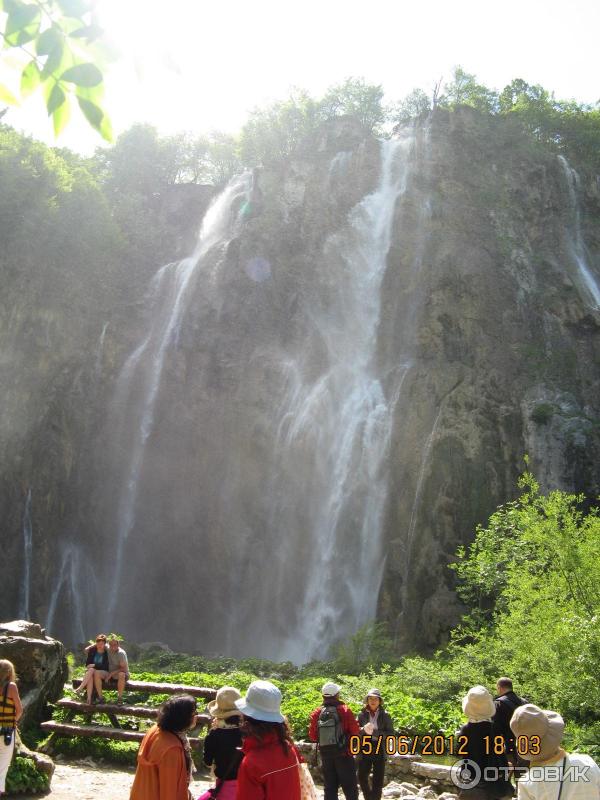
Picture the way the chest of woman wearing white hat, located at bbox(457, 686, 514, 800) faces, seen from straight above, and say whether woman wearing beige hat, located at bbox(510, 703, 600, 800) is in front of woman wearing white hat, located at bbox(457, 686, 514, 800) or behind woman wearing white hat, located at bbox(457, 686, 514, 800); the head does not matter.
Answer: behind

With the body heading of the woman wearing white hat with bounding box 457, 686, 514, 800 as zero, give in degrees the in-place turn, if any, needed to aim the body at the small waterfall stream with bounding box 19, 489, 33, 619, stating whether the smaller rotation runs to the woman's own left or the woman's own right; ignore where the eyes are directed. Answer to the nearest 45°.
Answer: approximately 45° to the woman's own left

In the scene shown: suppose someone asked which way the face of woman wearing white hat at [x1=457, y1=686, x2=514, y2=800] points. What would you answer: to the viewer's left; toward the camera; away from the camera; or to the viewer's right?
away from the camera

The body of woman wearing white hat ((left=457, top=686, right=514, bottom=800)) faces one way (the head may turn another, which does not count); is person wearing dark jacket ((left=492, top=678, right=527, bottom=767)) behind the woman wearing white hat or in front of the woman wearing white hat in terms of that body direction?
in front

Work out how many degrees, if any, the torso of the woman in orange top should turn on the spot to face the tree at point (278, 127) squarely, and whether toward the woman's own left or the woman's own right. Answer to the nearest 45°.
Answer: approximately 45° to the woman's own left

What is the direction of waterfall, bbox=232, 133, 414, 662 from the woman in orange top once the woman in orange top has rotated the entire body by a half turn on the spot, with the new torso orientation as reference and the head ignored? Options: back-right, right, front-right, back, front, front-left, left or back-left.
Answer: back-right

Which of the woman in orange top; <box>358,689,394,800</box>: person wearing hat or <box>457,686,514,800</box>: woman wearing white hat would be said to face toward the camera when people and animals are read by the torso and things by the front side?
the person wearing hat

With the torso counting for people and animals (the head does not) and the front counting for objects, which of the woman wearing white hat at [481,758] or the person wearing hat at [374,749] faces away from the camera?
the woman wearing white hat

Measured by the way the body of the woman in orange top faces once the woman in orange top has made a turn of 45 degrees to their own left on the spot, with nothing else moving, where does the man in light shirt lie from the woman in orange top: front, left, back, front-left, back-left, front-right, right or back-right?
front

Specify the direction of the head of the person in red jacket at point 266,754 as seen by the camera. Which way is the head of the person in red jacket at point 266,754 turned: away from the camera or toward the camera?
away from the camera

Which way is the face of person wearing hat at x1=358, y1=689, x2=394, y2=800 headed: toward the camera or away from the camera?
toward the camera

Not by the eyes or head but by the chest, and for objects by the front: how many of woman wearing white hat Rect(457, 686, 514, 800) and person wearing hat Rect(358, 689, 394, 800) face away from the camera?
1

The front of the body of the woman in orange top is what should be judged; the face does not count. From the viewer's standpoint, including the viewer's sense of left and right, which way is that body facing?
facing away from the viewer and to the right of the viewer

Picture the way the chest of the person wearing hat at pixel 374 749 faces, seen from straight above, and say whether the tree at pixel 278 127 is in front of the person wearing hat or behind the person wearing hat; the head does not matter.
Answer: behind

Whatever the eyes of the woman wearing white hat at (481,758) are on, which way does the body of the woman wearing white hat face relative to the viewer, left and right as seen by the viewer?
facing away from the viewer

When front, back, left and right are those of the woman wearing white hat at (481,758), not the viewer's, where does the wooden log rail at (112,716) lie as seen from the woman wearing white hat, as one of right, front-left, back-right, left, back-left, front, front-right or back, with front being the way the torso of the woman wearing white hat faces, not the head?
front-left

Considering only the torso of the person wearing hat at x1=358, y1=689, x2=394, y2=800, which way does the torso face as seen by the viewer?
toward the camera

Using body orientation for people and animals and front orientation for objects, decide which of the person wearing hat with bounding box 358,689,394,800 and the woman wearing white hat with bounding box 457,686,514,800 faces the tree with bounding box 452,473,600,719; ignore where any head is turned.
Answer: the woman wearing white hat
